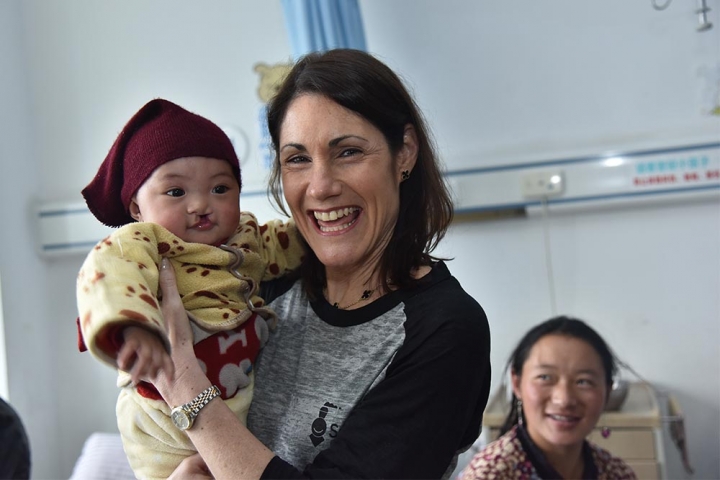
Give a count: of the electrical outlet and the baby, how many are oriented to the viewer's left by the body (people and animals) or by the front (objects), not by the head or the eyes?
0

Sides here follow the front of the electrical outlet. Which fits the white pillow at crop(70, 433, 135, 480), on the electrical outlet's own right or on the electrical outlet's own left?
on the electrical outlet's own right

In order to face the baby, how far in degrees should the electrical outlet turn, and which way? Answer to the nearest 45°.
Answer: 0° — it already faces them

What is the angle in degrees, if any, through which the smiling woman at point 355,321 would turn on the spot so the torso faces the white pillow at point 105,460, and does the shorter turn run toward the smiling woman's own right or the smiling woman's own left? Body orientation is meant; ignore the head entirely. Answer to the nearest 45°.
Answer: approximately 90° to the smiling woman's own right

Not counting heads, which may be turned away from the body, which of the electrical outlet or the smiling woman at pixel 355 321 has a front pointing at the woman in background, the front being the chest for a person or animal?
the electrical outlet

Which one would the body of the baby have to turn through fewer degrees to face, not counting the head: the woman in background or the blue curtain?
the woman in background

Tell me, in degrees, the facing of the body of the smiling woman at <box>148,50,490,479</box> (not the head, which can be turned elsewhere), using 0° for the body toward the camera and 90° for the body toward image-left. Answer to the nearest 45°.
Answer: approximately 45°

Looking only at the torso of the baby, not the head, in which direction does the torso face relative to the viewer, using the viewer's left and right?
facing the viewer and to the right of the viewer

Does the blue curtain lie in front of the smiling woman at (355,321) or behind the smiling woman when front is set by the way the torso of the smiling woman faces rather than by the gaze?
behind

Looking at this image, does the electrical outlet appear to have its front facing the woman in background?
yes
